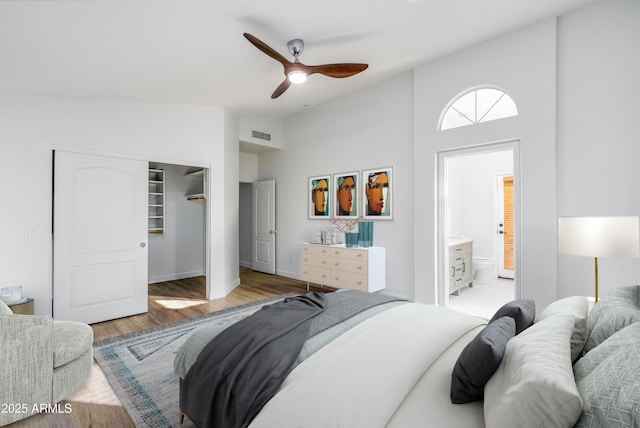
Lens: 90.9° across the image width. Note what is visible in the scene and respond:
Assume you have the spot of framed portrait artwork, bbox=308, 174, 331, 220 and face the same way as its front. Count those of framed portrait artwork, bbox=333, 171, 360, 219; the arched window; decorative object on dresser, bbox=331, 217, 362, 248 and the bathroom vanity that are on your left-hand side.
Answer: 4

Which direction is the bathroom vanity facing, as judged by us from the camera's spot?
facing the viewer and to the right of the viewer

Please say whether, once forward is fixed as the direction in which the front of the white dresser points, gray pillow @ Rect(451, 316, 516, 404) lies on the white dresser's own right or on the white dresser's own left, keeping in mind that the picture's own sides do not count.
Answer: on the white dresser's own left

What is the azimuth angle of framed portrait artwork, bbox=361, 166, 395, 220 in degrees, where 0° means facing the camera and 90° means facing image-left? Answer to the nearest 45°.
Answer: approximately 45°

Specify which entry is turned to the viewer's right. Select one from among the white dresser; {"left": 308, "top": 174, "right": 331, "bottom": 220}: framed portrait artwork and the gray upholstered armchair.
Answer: the gray upholstered armchair

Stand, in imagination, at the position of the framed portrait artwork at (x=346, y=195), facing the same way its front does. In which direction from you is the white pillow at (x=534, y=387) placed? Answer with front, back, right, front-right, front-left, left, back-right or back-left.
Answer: front-left

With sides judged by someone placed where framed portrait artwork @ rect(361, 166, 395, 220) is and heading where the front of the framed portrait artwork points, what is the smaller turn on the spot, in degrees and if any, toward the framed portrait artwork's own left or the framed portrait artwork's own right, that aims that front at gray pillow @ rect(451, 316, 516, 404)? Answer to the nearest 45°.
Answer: approximately 45° to the framed portrait artwork's own left

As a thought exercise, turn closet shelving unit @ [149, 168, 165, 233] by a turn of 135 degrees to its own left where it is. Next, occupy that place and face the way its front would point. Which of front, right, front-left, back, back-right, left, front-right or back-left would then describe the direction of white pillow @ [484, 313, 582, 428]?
back

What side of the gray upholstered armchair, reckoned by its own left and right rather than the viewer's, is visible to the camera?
right

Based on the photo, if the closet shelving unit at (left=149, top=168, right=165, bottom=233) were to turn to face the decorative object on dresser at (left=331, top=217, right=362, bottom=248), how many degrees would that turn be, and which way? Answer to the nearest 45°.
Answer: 0° — it already faces it

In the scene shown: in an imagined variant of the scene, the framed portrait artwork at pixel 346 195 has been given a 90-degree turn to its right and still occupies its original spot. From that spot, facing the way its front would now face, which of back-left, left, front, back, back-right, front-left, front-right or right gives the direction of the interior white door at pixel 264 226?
front

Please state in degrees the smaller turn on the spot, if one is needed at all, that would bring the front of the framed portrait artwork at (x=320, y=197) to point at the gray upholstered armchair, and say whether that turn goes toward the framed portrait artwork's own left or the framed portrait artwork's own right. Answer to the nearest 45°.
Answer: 0° — it already faces it

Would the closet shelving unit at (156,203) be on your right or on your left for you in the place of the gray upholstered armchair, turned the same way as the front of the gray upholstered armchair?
on your left
